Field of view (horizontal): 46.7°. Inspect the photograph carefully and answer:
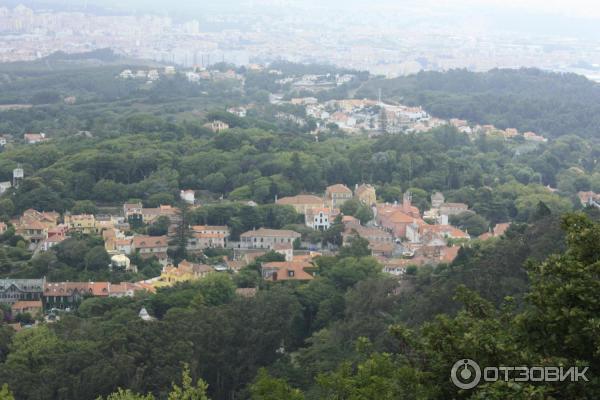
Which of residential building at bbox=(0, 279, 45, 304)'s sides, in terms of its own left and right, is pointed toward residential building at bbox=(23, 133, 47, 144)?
back

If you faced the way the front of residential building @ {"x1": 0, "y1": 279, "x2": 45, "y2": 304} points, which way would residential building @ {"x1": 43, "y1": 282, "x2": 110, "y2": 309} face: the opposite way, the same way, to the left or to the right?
the same way

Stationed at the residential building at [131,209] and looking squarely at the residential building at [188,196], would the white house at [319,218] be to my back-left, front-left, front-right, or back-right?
front-right

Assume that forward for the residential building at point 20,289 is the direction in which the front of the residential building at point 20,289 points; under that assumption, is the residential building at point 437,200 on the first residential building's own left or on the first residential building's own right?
on the first residential building's own left

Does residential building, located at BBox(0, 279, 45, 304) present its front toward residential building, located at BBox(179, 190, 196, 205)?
no

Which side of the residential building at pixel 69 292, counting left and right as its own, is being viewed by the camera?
front

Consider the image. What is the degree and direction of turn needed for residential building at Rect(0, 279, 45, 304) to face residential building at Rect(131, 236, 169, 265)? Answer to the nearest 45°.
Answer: approximately 135° to its left

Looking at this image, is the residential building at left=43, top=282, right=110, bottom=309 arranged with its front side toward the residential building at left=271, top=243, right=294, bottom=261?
no

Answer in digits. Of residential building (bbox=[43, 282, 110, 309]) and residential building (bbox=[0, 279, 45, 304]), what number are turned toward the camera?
2

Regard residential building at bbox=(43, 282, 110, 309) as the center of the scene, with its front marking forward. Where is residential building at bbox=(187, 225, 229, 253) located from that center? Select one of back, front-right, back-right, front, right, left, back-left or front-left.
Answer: back-left

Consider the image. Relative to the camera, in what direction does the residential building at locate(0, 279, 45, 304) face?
facing the viewer

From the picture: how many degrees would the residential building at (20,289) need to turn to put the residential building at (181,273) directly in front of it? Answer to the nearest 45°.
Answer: approximately 90° to its left

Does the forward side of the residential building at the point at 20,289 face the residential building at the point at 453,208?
no
